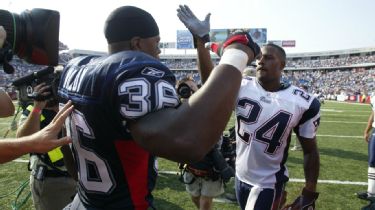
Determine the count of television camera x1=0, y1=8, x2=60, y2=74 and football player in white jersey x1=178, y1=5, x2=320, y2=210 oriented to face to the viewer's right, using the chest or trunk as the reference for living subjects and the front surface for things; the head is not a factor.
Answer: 1

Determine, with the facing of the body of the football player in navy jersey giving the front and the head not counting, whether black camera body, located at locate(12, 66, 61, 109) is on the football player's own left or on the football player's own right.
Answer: on the football player's own left

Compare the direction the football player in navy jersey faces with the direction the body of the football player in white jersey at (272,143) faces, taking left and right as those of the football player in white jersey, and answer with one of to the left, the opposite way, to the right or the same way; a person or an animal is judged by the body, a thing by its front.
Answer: the opposite way

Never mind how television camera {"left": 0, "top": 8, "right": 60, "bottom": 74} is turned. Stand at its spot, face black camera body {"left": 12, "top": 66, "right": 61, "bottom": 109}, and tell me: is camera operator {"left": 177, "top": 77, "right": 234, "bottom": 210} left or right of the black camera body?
right

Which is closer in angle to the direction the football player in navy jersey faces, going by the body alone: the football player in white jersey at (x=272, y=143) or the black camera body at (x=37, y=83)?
the football player in white jersey

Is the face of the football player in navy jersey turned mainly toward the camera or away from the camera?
away from the camera

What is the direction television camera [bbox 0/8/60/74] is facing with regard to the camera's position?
facing to the right of the viewer

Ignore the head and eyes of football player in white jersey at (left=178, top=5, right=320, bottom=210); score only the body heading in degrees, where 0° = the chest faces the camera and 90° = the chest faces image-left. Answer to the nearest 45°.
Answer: approximately 45°

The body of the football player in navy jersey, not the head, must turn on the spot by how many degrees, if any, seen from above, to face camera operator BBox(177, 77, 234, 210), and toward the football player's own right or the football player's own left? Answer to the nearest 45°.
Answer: approximately 45° to the football player's own left

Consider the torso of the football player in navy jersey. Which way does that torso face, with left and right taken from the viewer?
facing away from the viewer and to the right of the viewer
